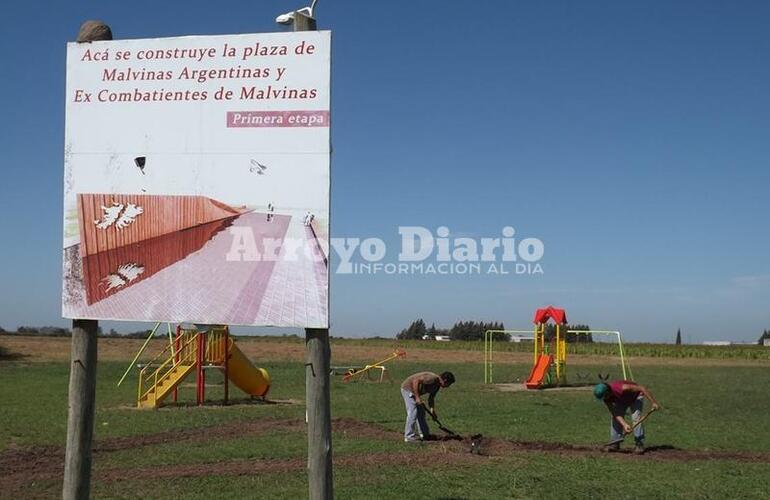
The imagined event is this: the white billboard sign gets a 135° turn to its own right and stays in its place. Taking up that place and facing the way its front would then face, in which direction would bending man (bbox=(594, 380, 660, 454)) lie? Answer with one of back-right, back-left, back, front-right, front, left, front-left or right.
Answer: right

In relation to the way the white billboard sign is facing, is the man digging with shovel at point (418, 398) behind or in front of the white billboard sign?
behind

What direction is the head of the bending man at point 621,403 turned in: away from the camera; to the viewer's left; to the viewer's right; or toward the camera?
to the viewer's left
